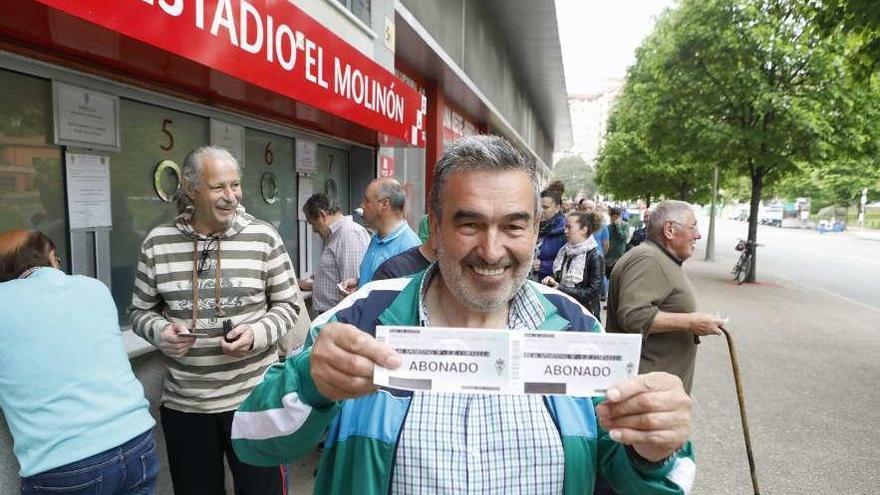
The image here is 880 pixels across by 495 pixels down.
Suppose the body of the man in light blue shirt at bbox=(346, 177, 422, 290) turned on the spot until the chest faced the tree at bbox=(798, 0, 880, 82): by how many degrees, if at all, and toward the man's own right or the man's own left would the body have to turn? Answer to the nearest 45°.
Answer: approximately 180°

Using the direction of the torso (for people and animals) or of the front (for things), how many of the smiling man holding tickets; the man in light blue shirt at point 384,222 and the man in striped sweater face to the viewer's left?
1

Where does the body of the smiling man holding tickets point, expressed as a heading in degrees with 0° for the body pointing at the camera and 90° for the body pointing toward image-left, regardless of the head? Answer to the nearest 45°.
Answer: approximately 0°

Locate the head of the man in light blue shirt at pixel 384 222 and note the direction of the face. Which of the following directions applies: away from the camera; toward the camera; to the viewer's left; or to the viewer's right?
to the viewer's left

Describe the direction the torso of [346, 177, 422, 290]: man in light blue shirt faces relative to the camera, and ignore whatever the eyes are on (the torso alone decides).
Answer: to the viewer's left

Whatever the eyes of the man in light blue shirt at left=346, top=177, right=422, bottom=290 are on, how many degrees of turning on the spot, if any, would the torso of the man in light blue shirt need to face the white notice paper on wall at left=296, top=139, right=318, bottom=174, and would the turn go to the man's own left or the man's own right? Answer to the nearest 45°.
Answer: approximately 45° to the man's own right

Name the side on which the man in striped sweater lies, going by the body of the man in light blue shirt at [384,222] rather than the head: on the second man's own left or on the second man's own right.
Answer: on the second man's own left

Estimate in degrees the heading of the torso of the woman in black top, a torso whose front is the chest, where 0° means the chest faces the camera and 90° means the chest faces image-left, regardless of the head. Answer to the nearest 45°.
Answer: approximately 45°

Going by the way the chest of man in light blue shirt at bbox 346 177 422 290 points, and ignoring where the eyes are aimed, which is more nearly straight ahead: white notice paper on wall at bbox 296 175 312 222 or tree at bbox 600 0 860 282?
the white notice paper on wall

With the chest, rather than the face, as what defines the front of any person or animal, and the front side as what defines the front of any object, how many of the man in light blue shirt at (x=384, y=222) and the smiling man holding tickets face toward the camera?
1

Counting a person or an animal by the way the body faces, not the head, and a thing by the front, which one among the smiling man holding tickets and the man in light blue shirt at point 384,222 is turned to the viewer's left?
the man in light blue shirt
